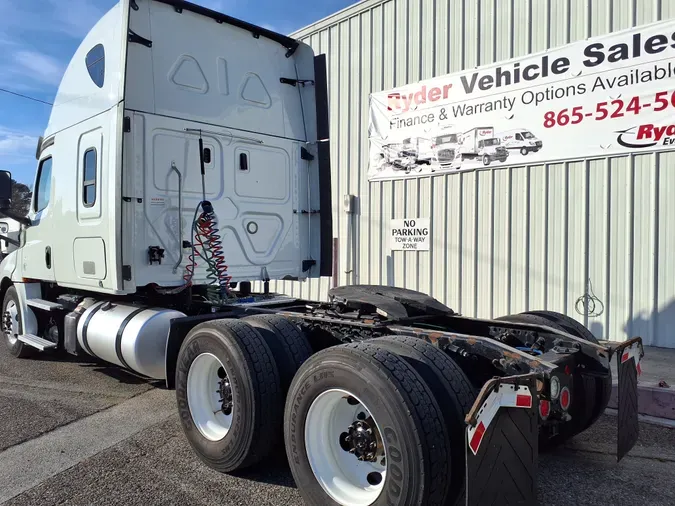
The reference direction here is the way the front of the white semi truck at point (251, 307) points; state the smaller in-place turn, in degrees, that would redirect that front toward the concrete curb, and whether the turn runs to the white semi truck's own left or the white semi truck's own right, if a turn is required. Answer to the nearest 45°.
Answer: approximately 135° to the white semi truck's own right

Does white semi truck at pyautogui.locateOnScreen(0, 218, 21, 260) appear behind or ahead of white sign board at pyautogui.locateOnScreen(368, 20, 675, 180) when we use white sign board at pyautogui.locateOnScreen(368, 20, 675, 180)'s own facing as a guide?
ahead

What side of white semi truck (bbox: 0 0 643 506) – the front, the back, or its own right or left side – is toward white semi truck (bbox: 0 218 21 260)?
front

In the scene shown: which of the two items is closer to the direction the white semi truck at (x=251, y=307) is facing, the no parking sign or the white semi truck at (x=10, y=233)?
the white semi truck

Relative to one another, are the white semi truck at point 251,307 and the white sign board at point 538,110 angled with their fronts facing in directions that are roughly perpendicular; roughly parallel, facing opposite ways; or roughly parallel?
roughly perpendicular

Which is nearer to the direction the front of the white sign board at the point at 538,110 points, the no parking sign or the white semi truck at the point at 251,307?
the white semi truck

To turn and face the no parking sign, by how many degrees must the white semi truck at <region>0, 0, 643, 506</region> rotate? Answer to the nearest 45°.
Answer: approximately 90° to its right

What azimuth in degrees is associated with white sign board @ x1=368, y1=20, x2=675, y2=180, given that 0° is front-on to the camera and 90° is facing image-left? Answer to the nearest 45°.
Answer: approximately 45°

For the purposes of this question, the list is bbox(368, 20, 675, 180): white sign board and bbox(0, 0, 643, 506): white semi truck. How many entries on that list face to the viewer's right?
0

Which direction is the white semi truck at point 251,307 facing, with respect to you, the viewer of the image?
facing away from the viewer and to the left of the viewer

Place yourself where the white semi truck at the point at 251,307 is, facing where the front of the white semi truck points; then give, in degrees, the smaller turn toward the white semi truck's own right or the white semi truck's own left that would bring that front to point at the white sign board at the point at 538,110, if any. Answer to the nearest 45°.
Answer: approximately 90° to the white semi truck's own right
